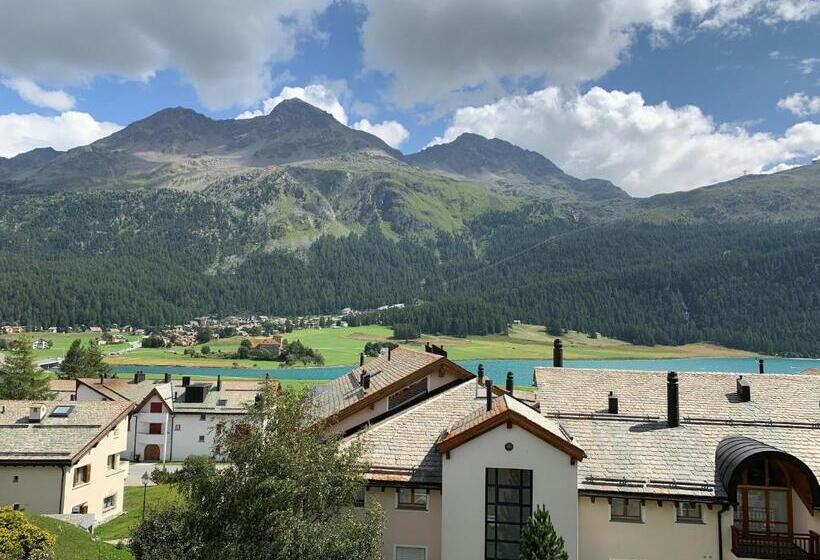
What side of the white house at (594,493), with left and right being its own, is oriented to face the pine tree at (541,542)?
front

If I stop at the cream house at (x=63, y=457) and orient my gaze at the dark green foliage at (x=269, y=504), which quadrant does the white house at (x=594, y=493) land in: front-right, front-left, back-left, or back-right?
front-left

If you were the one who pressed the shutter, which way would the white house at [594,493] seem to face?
facing the viewer

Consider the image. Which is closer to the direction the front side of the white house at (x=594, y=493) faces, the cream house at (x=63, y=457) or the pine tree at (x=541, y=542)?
the pine tree

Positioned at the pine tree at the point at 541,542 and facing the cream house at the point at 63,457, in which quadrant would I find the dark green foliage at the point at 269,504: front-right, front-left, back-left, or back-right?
front-left

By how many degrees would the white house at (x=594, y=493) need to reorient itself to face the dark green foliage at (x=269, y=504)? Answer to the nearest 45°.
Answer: approximately 45° to its right

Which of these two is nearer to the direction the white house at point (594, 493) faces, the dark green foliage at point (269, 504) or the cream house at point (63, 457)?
the dark green foliage
